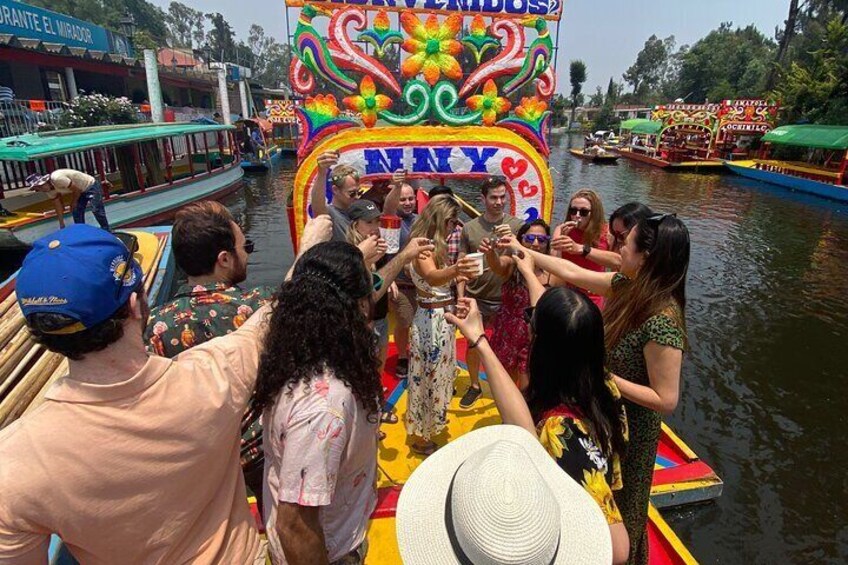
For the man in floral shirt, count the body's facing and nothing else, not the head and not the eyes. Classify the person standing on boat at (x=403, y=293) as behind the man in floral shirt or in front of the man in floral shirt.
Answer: in front

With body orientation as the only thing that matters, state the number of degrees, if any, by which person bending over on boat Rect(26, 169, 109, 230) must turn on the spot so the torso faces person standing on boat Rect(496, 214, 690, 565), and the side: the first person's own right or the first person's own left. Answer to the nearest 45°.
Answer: approximately 90° to the first person's own left

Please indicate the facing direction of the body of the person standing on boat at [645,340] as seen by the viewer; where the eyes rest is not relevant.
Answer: to the viewer's left

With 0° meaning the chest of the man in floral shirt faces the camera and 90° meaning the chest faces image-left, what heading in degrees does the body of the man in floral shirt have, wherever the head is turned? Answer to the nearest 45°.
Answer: approximately 225°

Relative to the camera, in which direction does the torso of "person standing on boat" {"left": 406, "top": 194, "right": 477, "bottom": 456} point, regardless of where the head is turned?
to the viewer's right

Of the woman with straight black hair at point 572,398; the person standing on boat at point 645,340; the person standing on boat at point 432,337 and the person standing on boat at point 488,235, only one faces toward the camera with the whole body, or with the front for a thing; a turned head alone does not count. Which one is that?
the person standing on boat at point 488,235

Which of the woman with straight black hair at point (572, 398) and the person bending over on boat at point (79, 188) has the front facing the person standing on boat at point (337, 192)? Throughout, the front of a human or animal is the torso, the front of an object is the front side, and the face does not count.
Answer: the woman with straight black hair

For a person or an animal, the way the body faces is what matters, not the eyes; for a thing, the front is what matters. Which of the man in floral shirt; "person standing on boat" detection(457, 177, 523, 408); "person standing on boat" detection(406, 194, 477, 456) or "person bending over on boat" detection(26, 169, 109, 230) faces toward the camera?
"person standing on boat" detection(457, 177, 523, 408)

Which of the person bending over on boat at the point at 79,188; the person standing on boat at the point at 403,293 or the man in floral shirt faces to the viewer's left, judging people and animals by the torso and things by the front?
the person bending over on boat at the point at 79,188
